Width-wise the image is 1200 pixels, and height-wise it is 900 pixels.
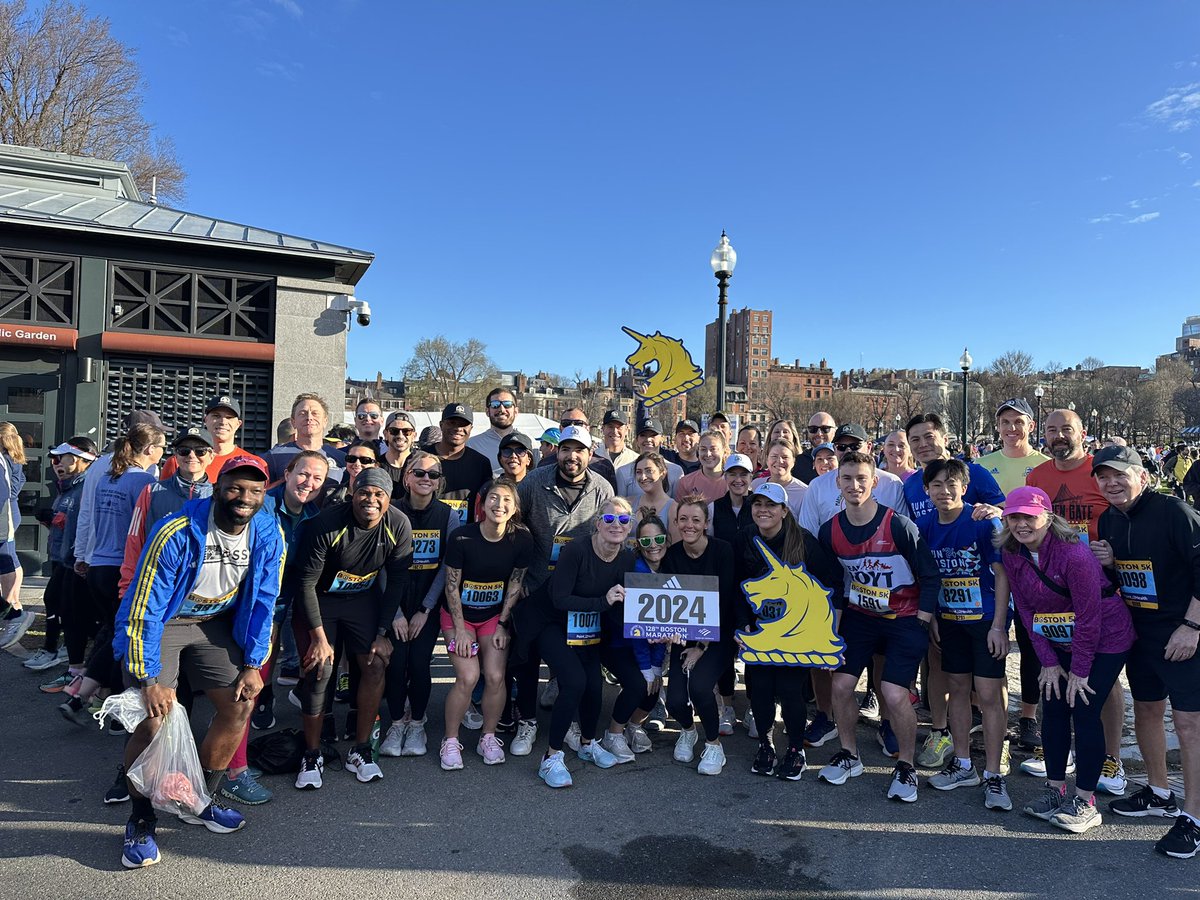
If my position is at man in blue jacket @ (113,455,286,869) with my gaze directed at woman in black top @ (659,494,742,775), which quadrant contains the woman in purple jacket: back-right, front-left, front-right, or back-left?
front-right

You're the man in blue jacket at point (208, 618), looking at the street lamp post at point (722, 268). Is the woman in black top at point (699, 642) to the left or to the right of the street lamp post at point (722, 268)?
right

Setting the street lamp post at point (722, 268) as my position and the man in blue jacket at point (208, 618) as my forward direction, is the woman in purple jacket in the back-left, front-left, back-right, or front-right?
front-left

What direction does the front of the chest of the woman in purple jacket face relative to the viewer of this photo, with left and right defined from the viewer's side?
facing the viewer and to the left of the viewer

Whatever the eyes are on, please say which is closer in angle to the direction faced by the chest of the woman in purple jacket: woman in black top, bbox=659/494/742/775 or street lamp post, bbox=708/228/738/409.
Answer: the woman in black top

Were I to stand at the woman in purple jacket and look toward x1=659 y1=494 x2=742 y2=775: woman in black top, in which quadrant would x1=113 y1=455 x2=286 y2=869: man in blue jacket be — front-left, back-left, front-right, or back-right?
front-left

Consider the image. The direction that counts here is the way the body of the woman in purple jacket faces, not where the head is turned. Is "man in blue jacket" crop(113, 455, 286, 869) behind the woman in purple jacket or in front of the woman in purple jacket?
in front

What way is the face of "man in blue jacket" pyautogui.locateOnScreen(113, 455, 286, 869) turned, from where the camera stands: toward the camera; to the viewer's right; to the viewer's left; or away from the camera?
toward the camera

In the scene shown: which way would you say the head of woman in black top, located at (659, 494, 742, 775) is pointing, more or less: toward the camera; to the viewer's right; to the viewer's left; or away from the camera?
toward the camera

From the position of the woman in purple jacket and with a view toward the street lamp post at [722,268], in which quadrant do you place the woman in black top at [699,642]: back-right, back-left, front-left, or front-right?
front-left

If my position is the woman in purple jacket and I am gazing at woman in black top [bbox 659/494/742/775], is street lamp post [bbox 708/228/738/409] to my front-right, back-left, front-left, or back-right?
front-right

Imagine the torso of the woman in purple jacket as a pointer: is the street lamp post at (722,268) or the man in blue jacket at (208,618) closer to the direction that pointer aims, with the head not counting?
the man in blue jacket
